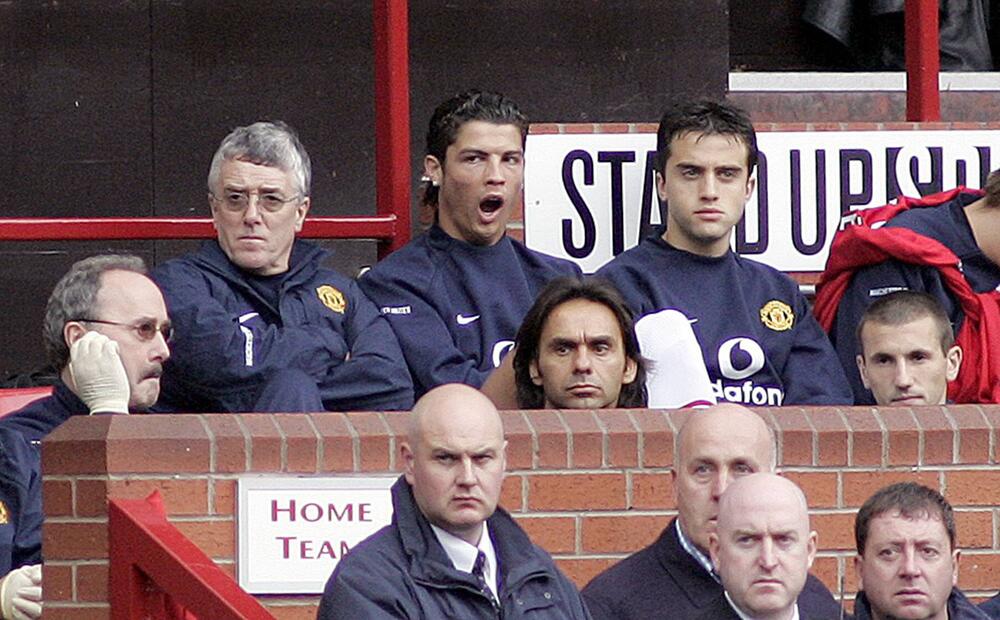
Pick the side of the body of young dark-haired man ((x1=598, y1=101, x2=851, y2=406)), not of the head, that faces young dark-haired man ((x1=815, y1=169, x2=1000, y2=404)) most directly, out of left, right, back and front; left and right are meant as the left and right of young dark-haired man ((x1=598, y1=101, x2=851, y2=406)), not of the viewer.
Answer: left

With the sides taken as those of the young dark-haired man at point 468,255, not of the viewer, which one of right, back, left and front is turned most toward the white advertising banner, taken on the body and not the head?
left

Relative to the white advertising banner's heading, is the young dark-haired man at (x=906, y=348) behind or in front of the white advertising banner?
in front

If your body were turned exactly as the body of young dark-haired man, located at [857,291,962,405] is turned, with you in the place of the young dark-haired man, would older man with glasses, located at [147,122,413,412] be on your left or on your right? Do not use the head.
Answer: on your right

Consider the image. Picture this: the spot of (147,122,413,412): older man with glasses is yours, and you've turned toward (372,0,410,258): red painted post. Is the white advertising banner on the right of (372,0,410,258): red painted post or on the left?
right
